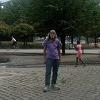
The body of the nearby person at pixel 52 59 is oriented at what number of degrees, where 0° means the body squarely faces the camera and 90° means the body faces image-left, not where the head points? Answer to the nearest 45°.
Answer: approximately 0°
